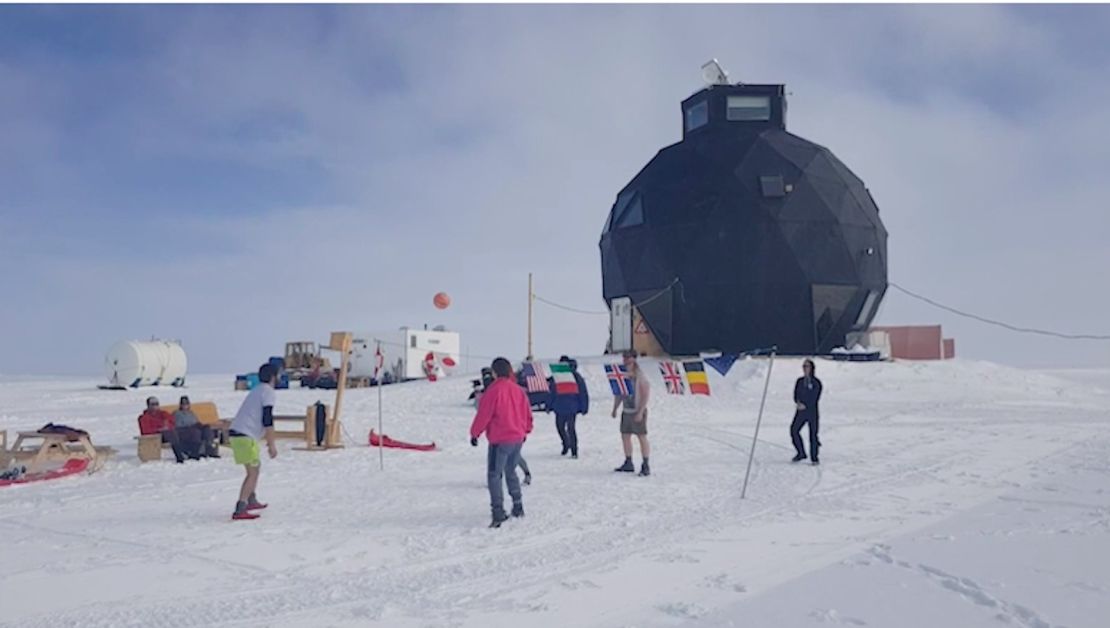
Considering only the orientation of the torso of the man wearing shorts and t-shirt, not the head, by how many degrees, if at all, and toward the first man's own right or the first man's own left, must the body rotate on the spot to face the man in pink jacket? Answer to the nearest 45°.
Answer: approximately 90° to the first man's own right

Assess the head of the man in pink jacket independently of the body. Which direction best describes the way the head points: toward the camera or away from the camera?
away from the camera

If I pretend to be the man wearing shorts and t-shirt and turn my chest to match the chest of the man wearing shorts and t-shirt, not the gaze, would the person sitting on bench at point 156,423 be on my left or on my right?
on my left

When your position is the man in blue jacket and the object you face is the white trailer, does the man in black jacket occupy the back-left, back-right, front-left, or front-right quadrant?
back-right

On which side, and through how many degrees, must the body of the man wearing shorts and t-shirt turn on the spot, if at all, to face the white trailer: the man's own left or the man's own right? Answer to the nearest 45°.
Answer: approximately 45° to the man's own left

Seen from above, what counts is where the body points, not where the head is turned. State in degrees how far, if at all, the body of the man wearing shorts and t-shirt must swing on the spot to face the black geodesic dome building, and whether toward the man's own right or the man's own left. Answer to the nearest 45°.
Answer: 0° — they already face it

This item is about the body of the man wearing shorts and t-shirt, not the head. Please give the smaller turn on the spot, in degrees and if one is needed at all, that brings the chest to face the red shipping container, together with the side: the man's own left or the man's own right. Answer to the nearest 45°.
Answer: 0° — they already face it

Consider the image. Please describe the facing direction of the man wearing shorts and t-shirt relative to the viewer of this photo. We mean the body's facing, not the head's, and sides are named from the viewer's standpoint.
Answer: facing away from the viewer and to the right of the viewer

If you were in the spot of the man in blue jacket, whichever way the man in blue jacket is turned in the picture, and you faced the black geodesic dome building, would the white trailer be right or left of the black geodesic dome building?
left

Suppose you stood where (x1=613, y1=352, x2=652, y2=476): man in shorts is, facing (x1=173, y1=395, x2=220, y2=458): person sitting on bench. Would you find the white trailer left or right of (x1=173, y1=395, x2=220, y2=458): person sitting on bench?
right
